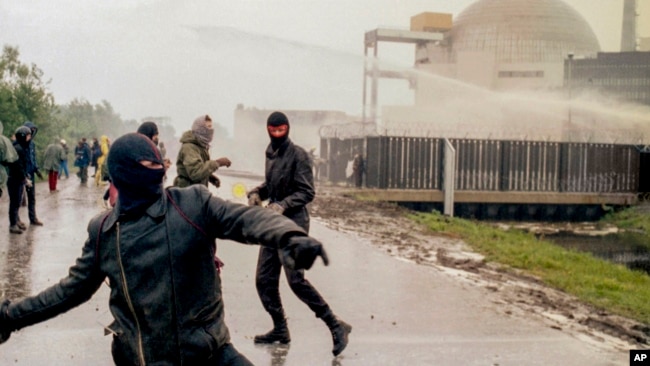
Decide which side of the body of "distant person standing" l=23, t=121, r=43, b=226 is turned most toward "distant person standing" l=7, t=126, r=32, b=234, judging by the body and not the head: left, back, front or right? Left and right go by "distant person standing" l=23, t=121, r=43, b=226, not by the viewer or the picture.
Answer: right

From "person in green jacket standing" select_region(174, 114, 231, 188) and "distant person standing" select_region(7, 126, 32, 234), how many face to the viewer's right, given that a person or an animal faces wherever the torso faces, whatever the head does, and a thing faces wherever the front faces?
2

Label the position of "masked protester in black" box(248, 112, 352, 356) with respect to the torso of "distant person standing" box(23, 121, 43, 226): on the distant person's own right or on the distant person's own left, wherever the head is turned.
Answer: on the distant person's own right

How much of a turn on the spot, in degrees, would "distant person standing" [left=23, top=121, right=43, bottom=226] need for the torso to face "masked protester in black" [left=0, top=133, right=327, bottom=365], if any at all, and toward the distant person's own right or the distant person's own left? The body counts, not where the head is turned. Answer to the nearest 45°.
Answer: approximately 90° to the distant person's own right

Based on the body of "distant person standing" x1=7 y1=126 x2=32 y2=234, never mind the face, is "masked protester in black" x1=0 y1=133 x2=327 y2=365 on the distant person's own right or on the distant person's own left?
on the distant person's own right

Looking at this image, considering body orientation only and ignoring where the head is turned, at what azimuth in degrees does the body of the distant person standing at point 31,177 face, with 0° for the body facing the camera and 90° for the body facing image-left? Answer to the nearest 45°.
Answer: approximately 270°

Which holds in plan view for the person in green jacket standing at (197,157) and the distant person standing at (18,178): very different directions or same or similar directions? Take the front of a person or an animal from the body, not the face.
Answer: same or similar directions

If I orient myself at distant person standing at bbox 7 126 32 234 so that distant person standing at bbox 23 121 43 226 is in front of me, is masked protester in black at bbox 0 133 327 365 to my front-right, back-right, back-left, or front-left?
back-right

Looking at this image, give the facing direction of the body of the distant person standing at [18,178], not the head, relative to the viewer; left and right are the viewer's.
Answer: facing to the right of the viewer

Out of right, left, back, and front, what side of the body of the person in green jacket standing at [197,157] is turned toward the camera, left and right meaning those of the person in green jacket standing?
right
